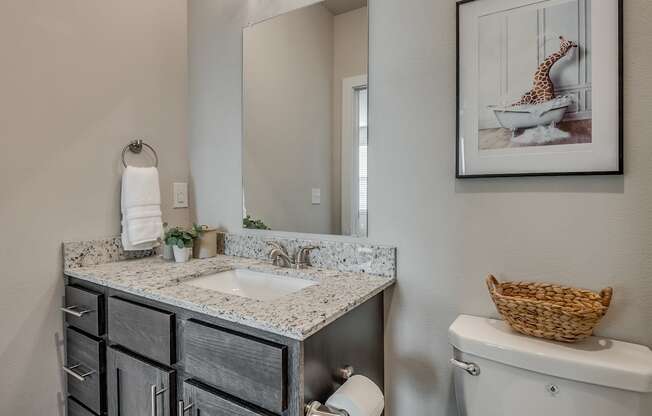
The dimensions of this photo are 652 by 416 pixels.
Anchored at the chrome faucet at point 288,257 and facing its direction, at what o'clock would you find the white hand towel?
The white hand towel is roughly at 2 o'clock from the chrome faucet.

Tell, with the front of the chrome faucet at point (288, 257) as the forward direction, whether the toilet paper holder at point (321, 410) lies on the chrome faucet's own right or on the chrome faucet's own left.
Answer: on the chrome faucet's own left

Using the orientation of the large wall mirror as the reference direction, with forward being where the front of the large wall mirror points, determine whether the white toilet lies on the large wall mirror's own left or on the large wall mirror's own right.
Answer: on the large wall mirror's own left

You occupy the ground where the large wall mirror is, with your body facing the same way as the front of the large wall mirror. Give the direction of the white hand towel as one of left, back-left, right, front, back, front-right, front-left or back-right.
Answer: front-right

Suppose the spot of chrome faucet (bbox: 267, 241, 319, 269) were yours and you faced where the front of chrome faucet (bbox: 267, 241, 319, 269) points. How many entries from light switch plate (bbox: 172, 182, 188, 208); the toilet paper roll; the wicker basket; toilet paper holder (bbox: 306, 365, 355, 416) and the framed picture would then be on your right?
1

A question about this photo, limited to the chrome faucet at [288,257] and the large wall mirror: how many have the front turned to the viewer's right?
0

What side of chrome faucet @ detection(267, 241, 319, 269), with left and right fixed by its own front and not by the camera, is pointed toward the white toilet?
left

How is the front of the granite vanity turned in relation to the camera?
facing the viewer and to the left of the viewer
